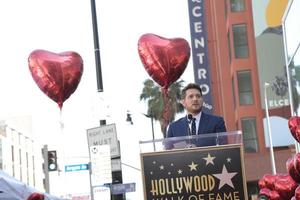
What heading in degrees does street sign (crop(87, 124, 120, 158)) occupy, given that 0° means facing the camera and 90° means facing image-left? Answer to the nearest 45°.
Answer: approximately 0°

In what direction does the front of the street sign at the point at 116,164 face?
toward the camera

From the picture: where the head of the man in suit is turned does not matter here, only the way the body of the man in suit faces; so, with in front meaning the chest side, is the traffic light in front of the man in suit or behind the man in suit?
behind

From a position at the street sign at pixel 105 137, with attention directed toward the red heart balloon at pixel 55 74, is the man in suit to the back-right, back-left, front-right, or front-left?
front-left

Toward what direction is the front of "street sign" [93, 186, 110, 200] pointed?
toward the camera

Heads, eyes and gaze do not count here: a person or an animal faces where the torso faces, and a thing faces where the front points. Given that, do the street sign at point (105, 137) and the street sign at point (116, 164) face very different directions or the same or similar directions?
same or similar directions

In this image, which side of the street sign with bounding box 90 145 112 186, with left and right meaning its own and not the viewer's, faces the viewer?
front

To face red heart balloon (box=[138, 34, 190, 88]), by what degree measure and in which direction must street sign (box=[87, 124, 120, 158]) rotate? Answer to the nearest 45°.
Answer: approximately 45° to its left
